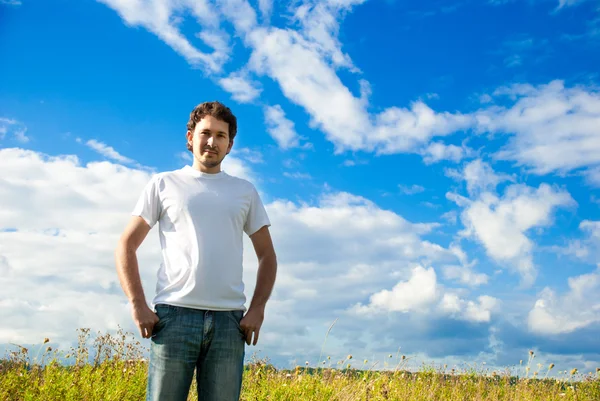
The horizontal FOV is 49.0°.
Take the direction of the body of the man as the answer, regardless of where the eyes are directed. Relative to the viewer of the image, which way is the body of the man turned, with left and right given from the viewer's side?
facing the viewer

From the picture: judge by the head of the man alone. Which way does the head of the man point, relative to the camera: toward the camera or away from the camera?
toward the camera
